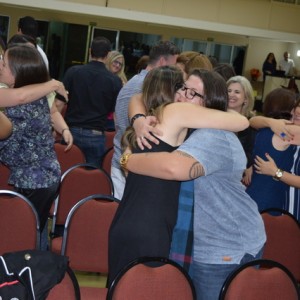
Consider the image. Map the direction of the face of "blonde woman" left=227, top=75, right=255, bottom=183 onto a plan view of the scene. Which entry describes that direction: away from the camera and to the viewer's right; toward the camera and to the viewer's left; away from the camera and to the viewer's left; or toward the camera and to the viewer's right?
toward the camera and to the viewer's left

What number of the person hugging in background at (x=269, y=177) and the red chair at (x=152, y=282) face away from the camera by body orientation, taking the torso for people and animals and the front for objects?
1

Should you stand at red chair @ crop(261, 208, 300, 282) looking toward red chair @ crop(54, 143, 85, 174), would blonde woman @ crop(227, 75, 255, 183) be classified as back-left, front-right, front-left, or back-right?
front-right
